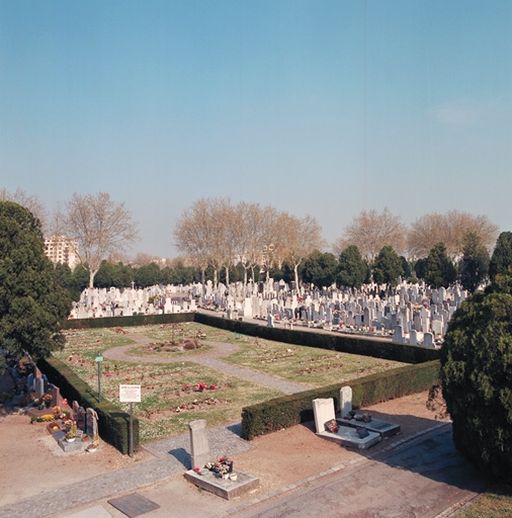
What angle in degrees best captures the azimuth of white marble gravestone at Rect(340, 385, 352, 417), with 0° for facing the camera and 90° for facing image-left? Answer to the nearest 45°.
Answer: approximately 315°

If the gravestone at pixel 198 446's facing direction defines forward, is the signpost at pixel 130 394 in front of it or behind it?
behind

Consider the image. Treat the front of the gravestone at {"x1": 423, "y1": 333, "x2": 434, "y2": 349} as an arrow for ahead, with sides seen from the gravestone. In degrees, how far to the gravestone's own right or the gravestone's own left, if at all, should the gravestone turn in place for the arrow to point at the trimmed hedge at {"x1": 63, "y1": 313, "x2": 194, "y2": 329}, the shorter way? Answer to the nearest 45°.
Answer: approximately 90° to the gravestone's own right

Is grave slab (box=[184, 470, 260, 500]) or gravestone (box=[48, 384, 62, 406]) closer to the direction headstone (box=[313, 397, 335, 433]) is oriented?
the grave slab

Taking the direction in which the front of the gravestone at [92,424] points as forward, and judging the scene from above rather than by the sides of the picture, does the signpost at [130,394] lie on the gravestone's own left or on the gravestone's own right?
on the gravestone's own left

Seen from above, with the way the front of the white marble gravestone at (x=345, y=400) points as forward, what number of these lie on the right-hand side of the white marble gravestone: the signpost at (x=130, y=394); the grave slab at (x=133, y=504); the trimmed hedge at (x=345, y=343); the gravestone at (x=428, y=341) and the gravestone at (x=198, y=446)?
3

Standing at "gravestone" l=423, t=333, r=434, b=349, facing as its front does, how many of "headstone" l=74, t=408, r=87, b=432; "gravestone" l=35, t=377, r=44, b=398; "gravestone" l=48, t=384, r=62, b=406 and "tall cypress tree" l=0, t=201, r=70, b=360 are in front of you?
4

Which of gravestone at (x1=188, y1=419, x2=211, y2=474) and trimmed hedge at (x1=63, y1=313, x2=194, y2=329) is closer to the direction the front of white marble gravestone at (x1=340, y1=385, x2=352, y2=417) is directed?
the gravestone

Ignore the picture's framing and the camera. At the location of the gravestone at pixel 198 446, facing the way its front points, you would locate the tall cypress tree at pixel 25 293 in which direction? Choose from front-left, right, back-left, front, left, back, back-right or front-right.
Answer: back

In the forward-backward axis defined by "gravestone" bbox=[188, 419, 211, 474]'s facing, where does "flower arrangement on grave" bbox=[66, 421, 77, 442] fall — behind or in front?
behind
